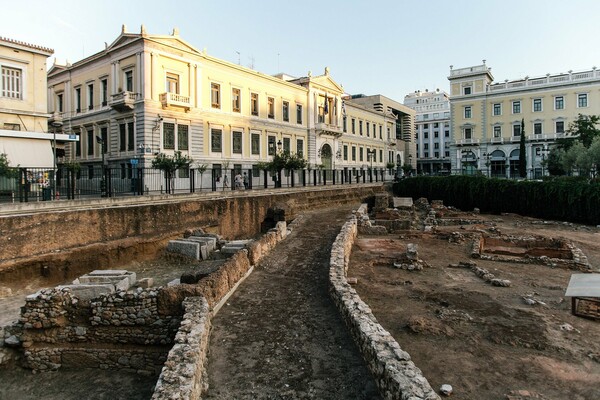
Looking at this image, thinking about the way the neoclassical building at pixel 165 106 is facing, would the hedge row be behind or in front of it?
in front

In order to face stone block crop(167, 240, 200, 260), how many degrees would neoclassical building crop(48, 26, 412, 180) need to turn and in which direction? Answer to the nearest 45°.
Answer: approximately 45° to its right

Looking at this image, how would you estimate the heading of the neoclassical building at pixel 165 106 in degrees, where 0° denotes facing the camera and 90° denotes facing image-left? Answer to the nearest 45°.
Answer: approximately 315°
